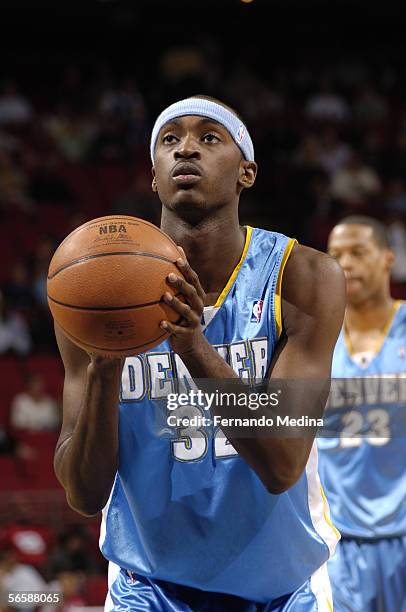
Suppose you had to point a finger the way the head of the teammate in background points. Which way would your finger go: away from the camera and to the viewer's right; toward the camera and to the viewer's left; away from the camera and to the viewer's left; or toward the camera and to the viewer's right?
toward the camera and to the viewer's left

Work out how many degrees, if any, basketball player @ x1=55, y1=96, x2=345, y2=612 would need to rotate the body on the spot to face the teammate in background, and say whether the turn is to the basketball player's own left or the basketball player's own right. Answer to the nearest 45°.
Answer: approximately 180°

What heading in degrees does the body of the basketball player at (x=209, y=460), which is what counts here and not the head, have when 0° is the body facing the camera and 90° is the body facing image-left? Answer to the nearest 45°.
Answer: approximately 0°
